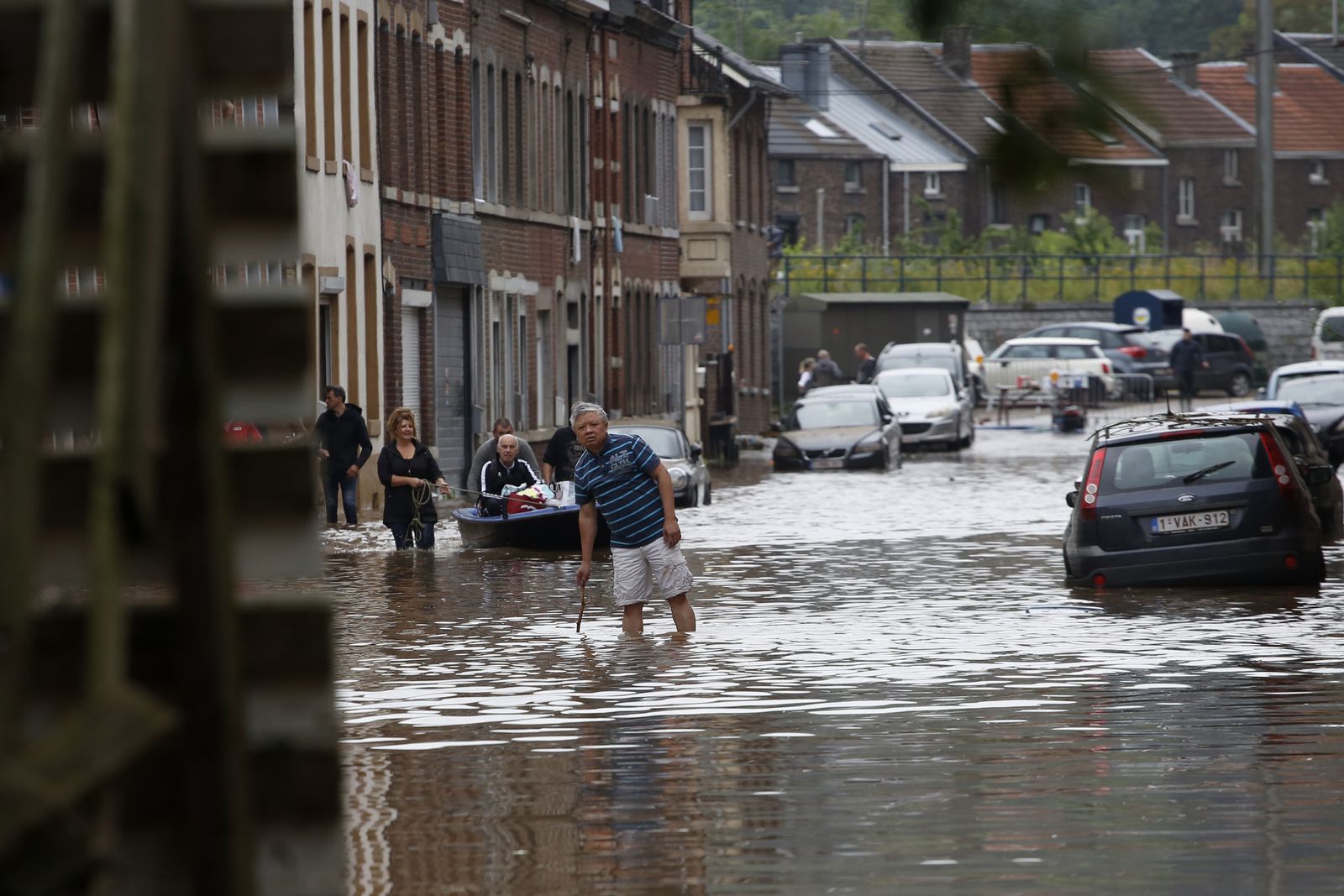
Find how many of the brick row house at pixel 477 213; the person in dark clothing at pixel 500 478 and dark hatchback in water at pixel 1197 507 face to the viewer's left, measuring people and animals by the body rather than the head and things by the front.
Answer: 0

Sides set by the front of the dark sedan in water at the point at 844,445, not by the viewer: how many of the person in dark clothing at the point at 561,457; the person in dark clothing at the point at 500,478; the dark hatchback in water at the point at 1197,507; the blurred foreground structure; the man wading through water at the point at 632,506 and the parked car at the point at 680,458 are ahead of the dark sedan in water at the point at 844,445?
6

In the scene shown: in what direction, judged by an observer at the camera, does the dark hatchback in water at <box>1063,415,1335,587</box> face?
facing away from the viewer

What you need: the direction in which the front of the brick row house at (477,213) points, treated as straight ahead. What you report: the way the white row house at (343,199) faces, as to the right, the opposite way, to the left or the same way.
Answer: the same way

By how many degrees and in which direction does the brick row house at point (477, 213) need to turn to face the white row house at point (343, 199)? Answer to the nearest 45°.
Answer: approximately 45° to its right

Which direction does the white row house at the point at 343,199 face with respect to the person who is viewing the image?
facing the viewer and to the right of the viewer

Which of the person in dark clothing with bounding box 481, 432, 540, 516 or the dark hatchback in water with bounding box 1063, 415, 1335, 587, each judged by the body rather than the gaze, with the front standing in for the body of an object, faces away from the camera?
the dark hatchback in water

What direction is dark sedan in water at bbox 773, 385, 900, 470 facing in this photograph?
toward the camera

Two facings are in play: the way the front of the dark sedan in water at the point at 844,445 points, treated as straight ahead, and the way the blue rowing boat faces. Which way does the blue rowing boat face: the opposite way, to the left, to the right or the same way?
to the right

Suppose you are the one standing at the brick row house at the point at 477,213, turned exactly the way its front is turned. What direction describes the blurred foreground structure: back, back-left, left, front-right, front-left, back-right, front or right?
front-right

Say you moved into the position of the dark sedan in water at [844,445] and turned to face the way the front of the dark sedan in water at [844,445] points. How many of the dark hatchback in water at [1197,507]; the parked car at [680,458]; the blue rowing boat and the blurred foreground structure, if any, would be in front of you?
4

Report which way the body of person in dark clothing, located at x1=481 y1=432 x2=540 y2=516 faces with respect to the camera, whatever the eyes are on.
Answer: toward the camera

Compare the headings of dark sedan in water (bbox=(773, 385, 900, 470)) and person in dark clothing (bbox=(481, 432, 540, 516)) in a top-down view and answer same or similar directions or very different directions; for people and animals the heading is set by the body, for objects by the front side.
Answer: same or similar directions

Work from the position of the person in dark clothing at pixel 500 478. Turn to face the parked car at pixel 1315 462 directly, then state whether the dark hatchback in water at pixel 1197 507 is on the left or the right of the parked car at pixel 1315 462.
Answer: right

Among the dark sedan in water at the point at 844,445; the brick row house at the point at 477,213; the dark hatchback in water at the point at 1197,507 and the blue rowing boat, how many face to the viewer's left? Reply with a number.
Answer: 1

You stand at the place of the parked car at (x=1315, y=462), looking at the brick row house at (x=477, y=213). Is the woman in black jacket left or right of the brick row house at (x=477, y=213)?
left

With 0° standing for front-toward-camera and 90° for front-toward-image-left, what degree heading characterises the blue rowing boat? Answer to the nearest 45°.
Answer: approximately 90°

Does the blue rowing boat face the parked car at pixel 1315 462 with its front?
no
